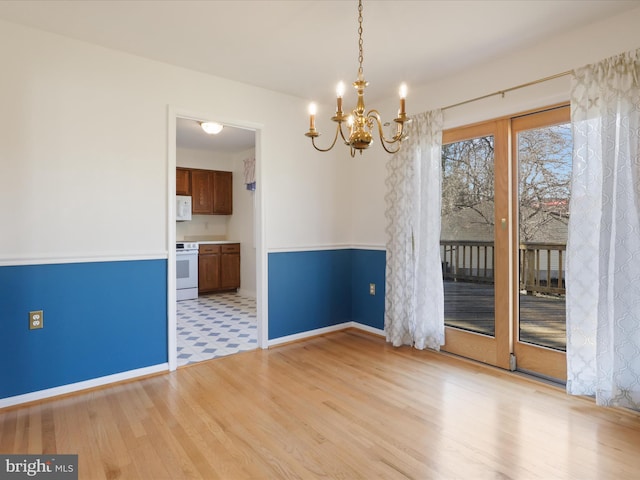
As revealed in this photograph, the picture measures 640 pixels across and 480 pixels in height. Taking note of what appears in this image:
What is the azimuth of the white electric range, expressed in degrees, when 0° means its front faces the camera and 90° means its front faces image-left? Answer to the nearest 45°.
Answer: approximately 0°

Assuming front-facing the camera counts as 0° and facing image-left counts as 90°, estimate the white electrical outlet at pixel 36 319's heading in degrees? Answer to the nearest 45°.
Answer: approximately 0°

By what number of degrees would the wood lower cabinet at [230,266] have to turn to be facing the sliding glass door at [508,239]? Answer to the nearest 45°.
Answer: approximately 45° to its left

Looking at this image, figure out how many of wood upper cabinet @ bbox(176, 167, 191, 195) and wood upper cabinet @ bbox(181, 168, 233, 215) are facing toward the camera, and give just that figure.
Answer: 2
